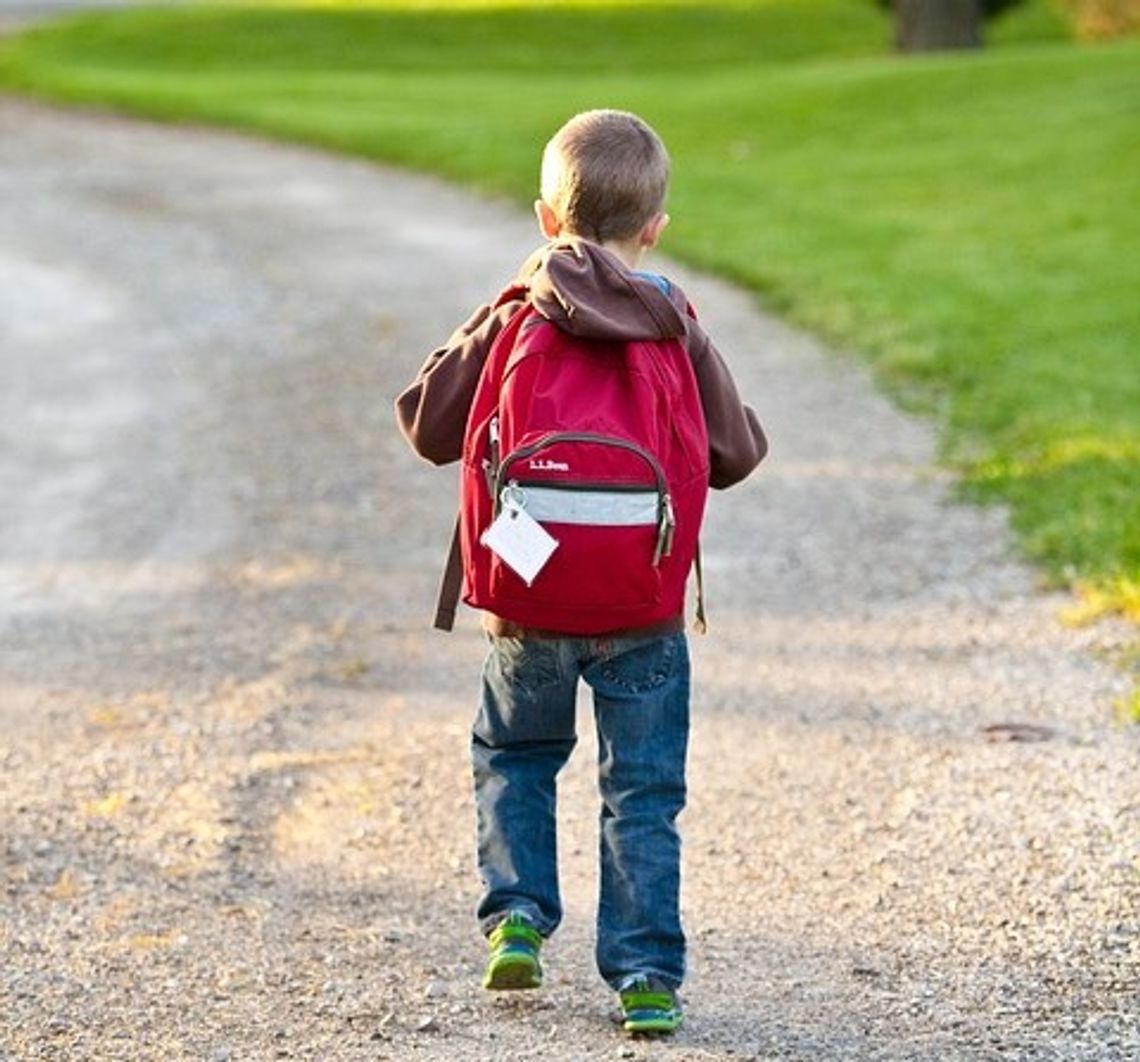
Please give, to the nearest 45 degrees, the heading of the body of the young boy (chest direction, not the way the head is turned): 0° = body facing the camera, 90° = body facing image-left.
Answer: approximately 180°

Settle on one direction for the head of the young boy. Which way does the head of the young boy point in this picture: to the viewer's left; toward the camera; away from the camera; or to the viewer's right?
away from the camera
